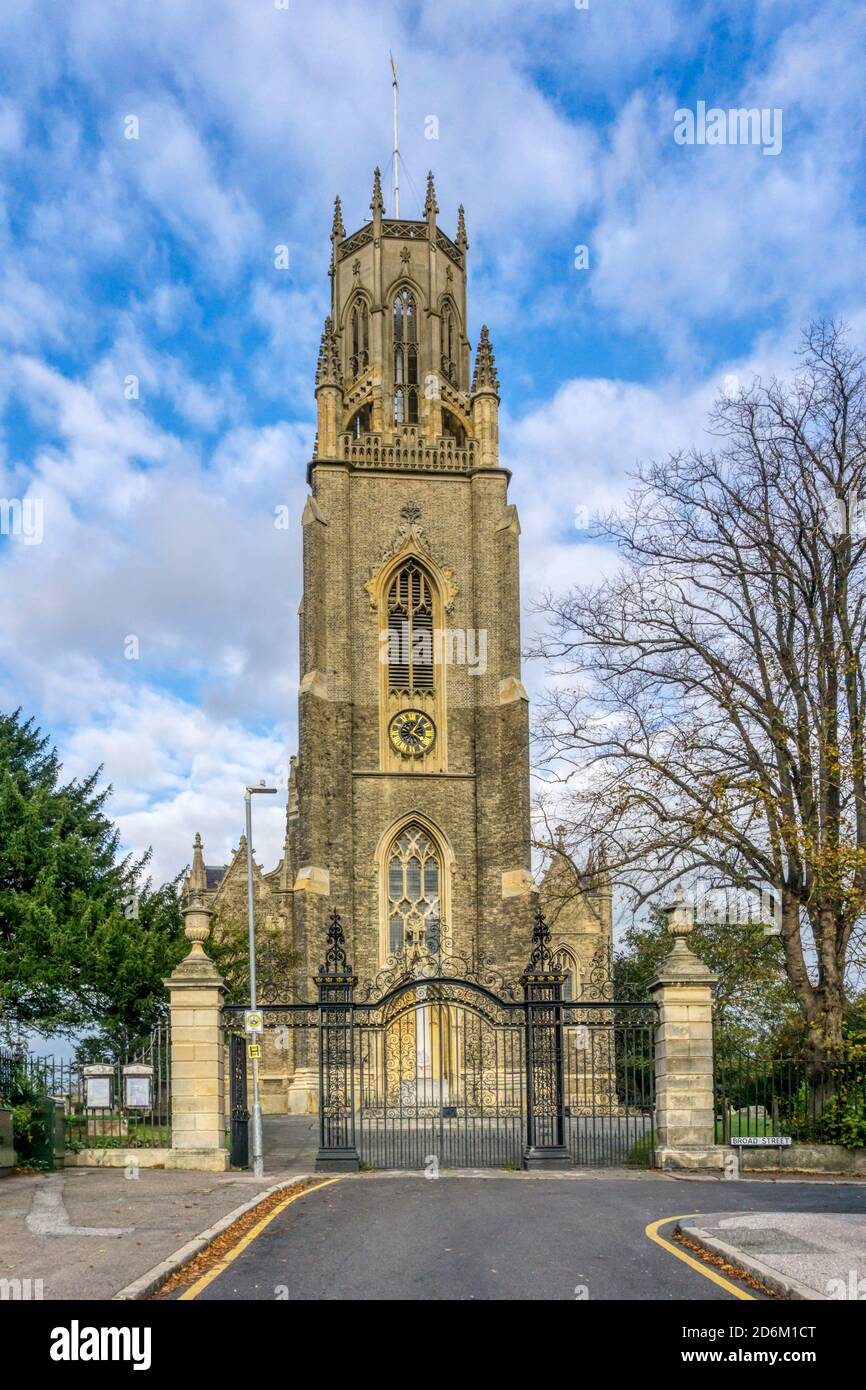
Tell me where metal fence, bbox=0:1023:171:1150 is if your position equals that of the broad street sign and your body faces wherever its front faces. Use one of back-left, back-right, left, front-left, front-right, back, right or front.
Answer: right

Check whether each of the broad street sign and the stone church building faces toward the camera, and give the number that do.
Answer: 2

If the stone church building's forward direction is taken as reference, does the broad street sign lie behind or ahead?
ahead

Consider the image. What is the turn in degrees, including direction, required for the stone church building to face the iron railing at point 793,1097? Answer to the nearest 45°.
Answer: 0° — it already faces it

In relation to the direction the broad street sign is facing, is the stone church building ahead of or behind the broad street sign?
behind

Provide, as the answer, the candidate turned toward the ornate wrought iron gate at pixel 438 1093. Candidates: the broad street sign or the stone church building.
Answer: the stone church building

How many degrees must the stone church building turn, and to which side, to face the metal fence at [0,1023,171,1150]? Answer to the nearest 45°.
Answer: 0° — it already faces it
